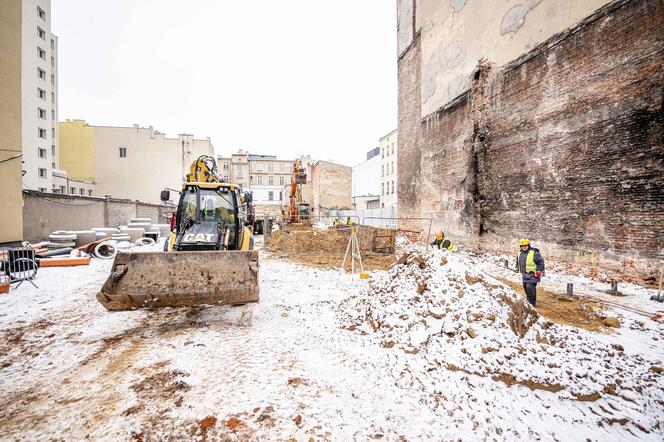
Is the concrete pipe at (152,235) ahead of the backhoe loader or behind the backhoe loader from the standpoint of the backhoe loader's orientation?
behind

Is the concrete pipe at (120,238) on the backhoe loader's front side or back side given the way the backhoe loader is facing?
on the back side

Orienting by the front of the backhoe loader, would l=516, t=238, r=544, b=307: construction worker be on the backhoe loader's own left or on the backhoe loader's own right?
on the backhoe loader's own left

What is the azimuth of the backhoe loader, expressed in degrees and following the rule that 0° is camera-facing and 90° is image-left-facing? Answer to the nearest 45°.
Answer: approximately 0°

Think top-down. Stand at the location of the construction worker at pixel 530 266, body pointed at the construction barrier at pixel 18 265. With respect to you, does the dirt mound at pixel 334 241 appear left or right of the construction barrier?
right

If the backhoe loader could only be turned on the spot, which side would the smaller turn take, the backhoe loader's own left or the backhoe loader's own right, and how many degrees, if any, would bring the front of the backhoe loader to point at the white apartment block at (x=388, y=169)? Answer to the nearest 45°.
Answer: approximately 135° to the backhoe loader's own left
